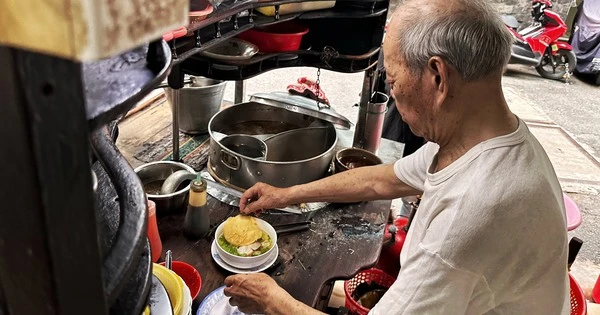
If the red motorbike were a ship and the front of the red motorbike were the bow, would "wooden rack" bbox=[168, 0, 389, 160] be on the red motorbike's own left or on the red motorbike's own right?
on the red motorbike's own right

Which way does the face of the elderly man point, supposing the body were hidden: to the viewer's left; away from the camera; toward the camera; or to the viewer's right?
to the viewer's left

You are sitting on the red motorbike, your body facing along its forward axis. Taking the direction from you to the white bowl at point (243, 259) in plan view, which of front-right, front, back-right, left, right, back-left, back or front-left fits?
right

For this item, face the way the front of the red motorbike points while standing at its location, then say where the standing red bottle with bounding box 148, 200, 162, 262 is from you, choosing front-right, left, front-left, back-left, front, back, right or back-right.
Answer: right

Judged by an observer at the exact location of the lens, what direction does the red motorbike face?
facing to the right of the viewer

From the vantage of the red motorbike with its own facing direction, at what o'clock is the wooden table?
The wooden table is roughly at 3 o'clock from the red motorbike.

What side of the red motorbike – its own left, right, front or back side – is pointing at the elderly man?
right

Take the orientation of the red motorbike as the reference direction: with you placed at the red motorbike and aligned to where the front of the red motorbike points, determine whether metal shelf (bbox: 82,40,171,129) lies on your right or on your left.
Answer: on your right

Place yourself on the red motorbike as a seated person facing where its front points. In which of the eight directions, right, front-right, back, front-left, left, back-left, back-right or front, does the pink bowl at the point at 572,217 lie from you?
right

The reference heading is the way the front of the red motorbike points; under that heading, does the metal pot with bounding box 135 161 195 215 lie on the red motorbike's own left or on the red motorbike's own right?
on the red motorbike's own right

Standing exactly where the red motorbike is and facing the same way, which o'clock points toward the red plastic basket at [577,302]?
The red plastic basket is roughly at 3 o'clock from the red motorbike.

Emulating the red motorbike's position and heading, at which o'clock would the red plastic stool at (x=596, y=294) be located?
The red plastic stool is roughly at 3 o'clock from the red motorbike.

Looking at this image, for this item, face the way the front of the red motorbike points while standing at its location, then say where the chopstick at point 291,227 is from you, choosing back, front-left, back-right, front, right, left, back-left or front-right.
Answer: right
